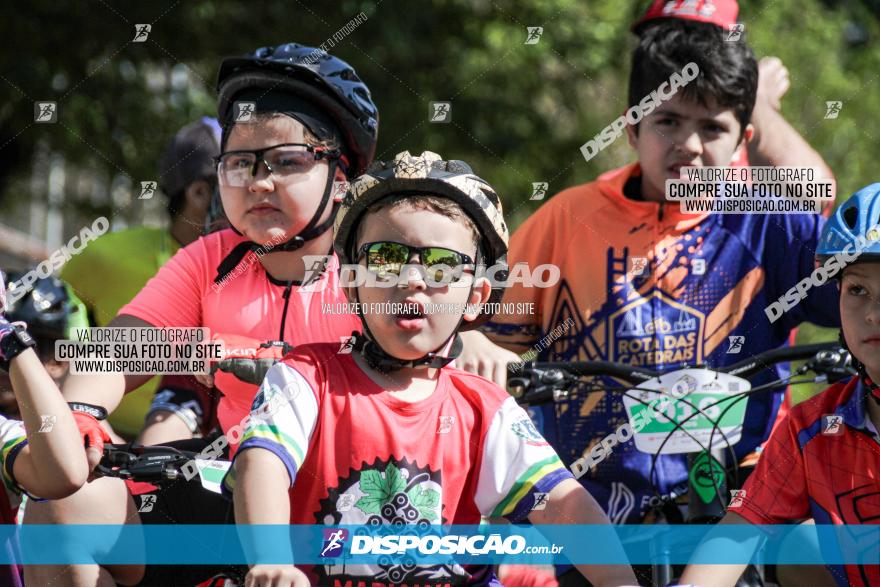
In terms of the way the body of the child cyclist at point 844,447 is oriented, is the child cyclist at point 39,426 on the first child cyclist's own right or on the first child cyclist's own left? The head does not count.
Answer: on the first child cyclist's own right

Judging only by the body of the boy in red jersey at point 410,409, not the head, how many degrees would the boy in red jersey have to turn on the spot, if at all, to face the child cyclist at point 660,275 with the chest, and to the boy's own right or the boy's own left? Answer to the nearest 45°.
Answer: approximately 135° to the boy's own left

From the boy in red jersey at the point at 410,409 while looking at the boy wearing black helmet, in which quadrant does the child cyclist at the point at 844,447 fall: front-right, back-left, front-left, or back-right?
back-right

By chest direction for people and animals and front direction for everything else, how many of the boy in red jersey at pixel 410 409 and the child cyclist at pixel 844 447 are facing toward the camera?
2

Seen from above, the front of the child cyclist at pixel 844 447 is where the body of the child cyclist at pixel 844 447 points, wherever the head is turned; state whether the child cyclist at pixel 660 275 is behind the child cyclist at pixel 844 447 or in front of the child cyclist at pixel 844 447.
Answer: behind

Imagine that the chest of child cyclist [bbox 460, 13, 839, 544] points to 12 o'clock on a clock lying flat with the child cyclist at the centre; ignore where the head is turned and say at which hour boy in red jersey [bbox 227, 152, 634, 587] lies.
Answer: The boy in red jersey is roughly at 1 o'clock from the child cyclist.

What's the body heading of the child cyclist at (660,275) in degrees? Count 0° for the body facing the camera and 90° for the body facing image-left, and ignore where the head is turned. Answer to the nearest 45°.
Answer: approximately 0°

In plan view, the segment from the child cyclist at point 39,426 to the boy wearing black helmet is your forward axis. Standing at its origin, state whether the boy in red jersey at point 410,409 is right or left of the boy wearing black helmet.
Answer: right
